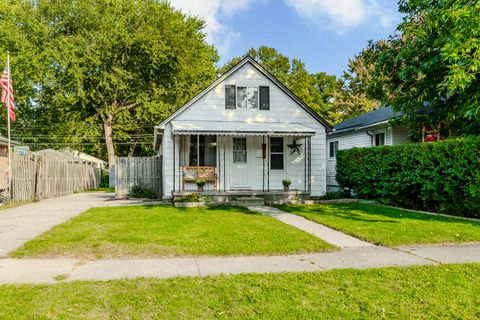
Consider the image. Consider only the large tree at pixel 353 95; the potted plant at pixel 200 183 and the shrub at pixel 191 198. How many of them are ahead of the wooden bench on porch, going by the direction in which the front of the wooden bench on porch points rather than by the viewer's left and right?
2

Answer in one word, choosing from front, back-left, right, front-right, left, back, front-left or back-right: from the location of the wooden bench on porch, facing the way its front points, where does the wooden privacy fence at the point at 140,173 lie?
back-right

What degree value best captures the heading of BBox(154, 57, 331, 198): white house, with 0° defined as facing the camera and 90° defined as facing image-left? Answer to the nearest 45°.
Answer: approximately 0°

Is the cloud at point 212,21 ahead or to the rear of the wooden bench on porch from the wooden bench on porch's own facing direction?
to the rear

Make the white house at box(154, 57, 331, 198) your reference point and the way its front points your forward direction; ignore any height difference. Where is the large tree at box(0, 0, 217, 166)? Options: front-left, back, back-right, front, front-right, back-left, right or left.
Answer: back-right

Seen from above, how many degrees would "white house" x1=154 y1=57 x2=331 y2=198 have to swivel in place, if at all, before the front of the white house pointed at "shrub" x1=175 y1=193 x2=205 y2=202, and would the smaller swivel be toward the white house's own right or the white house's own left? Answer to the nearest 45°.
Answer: approximately 45° to the white house's own right

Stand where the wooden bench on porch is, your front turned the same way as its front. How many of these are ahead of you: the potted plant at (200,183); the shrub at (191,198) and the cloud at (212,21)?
2

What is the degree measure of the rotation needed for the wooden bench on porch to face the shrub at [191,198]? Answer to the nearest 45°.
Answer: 0° — it already faces it

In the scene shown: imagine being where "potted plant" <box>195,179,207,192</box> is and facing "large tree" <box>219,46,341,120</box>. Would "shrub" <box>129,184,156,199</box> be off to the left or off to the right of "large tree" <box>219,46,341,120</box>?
left

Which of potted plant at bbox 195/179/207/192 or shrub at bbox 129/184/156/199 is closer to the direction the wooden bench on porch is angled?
the potted plant

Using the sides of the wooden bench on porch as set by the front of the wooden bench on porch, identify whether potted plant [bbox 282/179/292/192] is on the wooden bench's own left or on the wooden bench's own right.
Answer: on the wooden bench's own left

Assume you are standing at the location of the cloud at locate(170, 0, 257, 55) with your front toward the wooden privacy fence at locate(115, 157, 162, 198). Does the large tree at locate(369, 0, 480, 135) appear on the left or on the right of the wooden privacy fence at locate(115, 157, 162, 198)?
left
